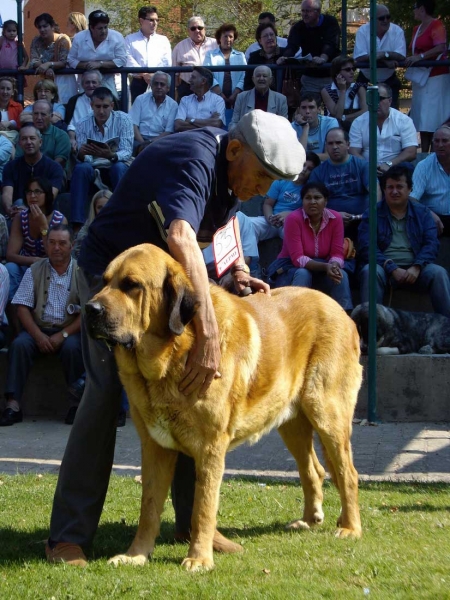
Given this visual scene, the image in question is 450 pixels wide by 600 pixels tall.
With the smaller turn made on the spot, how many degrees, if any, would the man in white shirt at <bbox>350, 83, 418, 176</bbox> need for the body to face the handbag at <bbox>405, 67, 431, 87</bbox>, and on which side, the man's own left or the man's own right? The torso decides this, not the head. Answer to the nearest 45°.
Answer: approximately 180°

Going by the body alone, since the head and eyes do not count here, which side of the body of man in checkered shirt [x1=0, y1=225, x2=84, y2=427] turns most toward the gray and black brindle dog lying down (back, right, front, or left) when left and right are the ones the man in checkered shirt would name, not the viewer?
left

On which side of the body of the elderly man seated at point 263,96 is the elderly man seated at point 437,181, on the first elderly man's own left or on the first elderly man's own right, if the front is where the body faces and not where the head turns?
on the first elderly man's own left

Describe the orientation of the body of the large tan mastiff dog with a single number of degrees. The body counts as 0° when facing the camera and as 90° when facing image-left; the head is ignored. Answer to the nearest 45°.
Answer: approximately 45°

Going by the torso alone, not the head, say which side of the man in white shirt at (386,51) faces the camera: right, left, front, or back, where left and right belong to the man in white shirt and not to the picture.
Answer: front

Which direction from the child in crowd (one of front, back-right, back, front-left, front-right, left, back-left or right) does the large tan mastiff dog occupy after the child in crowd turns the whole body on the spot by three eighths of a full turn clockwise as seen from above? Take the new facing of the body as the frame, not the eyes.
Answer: back-left

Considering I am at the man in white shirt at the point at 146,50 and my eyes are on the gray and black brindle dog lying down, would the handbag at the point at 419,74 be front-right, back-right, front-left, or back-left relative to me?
front-left

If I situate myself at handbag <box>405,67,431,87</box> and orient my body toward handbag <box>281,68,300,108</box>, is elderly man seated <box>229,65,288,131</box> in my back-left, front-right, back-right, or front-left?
front-left

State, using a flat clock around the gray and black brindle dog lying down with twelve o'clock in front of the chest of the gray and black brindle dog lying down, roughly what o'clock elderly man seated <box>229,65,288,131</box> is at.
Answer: The elderly man seated is roughly at 2 o'clock from the gray and black brindle dog lying down.

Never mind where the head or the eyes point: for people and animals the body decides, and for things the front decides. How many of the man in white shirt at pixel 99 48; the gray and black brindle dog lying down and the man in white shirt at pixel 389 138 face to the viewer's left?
1

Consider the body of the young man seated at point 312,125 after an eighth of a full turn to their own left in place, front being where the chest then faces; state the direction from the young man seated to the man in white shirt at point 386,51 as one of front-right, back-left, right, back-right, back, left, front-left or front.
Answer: left

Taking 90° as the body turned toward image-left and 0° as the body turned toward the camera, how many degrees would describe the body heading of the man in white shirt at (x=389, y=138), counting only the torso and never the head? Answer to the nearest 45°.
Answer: approximately 0°

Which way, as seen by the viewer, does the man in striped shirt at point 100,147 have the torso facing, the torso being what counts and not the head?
toward the camera

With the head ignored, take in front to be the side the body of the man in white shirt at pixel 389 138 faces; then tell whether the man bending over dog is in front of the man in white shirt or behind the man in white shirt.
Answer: in front

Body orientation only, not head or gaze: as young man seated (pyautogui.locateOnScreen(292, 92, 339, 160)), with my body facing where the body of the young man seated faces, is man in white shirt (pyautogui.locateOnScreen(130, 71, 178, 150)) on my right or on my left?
on my right

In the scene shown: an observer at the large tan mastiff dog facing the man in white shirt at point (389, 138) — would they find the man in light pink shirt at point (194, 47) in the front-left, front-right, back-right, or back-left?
front-left

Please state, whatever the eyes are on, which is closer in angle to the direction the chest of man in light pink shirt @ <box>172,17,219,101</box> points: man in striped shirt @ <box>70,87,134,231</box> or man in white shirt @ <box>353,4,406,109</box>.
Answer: the man in striped shirt
